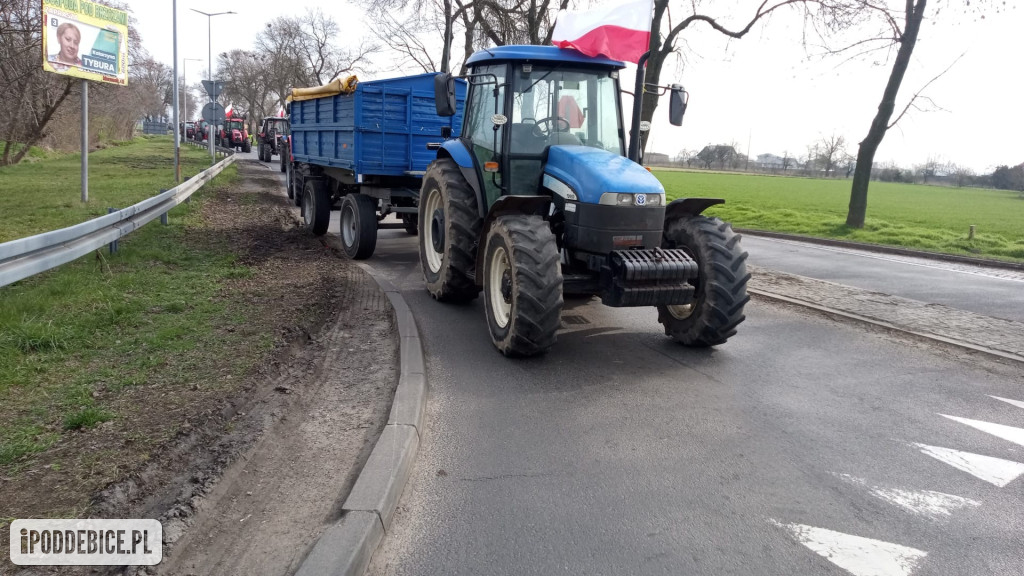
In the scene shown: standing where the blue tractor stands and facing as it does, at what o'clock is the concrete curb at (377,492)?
The concrete curb is roughly at 2 o'clock from the blue tractor.

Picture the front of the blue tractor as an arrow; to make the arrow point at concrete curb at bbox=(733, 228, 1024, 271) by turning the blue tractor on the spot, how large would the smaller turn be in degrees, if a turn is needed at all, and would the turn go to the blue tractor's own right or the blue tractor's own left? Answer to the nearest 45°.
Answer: approximately 90° to the blue tractor's own left

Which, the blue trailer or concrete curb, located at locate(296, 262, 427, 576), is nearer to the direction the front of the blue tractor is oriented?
the concrete curb

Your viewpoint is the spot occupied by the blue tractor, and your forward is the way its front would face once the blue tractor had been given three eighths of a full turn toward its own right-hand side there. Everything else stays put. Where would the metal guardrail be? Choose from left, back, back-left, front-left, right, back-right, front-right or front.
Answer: front

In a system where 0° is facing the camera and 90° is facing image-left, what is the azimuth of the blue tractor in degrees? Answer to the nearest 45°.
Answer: approximately 315°

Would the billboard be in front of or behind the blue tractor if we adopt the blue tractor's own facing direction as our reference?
behind

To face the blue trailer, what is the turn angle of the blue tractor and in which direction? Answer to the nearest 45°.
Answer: approximately 180°
